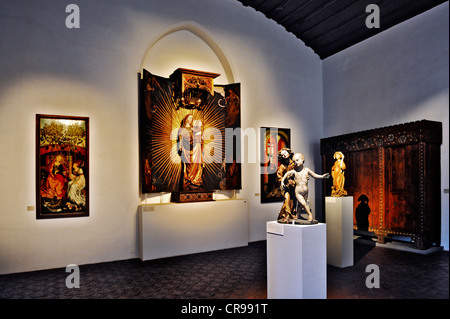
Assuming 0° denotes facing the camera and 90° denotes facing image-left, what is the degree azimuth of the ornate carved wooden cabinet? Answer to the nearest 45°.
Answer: approximately 45°

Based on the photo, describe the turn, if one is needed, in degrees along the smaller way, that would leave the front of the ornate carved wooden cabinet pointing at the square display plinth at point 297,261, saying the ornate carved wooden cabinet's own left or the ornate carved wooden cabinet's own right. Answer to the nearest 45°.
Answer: approximately 45° to the ornate carved wooden cabinet's own left

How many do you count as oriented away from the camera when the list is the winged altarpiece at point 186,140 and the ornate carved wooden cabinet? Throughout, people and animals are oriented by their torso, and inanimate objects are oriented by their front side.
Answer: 0

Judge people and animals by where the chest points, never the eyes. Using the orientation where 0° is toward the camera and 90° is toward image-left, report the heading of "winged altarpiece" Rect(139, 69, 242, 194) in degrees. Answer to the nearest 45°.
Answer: approximately 315°

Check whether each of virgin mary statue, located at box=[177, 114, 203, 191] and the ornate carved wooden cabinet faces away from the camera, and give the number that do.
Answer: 0

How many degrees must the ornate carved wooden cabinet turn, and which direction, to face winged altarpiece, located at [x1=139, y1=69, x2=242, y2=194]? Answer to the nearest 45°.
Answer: approximately 45° to its right

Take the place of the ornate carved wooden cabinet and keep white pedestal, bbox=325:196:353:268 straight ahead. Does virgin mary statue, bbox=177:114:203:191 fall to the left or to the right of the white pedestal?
right
